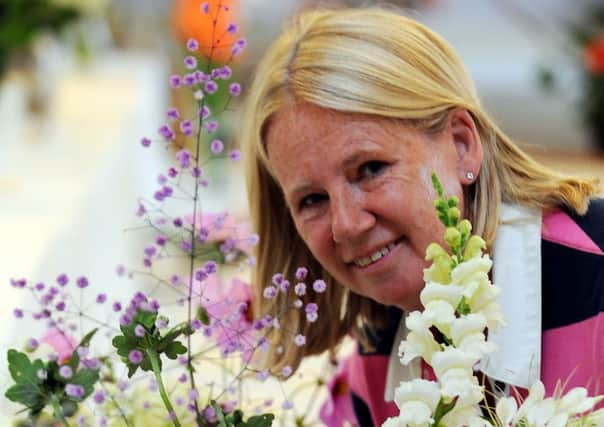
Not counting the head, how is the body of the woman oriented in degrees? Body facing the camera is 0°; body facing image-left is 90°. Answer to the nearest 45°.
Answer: approximately 45°
